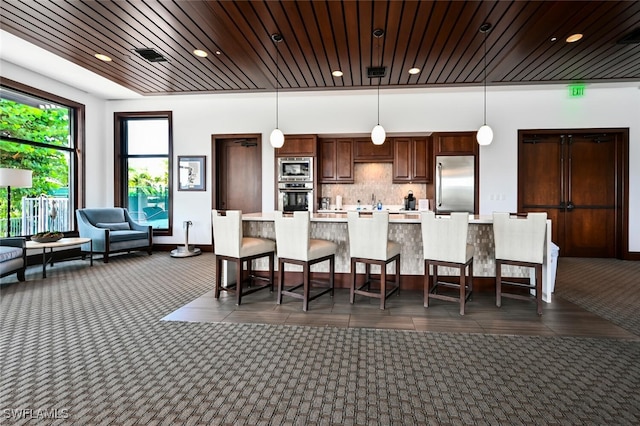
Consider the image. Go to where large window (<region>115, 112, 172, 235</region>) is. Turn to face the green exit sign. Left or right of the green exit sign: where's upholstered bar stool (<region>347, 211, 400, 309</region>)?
right

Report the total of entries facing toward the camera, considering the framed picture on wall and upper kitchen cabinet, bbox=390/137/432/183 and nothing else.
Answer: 2

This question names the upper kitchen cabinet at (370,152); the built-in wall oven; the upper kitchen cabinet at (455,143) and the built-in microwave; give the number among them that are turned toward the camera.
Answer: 4

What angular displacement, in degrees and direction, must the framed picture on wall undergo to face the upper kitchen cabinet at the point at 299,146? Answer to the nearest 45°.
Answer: approximately 45° to its left

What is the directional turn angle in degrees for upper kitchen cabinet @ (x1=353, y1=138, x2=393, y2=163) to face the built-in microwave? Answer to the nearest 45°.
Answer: approximately 90° to its right

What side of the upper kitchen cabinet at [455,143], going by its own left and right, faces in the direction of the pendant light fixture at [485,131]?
front

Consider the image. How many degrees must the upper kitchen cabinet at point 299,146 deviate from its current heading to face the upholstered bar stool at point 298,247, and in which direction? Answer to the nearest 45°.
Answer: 0° — it already faces it

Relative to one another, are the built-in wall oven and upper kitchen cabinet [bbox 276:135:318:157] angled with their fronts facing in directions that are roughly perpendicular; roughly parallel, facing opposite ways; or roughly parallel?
roughly parallel

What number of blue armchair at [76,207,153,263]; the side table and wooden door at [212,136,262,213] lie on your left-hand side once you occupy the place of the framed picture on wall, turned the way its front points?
1

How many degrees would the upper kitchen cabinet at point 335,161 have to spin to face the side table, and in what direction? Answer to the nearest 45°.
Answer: approximately 45° to its right

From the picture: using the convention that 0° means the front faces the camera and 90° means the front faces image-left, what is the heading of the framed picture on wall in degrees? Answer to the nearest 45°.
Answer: approximately 0°

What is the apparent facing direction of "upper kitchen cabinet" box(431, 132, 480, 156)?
toward the camera

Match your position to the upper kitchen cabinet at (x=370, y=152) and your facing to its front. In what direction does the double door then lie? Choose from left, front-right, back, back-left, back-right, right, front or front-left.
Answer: left

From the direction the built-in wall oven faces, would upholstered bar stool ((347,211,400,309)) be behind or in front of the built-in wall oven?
in front

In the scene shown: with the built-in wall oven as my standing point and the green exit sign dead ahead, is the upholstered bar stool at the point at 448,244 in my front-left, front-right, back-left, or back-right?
front-right

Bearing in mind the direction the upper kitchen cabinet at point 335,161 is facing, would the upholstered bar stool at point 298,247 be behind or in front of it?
in front

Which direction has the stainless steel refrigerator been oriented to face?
toward the camera

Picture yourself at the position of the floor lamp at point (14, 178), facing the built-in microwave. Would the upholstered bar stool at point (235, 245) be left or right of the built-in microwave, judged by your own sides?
right

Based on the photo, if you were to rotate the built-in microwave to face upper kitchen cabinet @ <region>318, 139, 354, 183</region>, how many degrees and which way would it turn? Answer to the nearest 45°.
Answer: approximately 90° to its left
